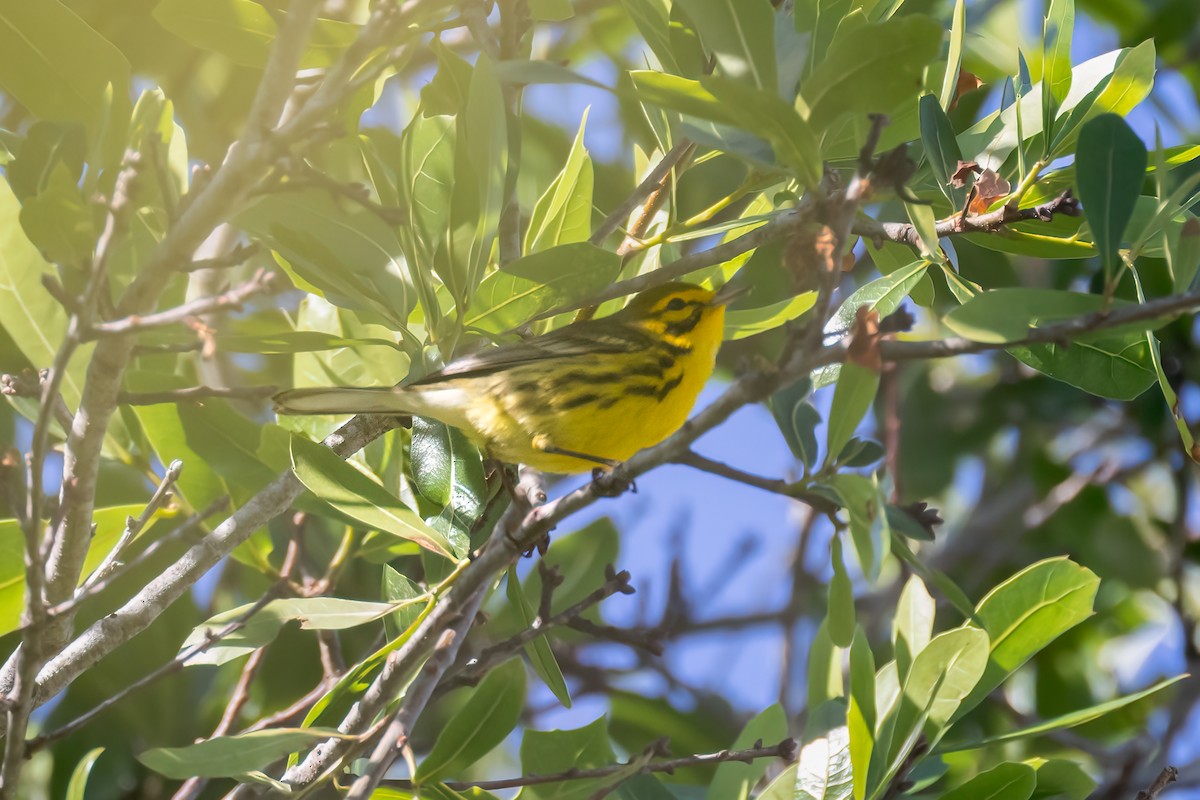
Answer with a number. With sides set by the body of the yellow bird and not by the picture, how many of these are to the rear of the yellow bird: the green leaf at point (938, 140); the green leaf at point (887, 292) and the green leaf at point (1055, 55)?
0

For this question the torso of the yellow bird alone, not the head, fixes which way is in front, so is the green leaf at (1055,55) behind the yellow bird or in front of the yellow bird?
in front

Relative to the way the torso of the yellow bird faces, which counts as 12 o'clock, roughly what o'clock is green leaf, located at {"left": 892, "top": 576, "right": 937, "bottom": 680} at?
The green leaf is roughly at 12 o'clock from the yellow bird.

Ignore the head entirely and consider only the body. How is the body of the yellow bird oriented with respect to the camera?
to the viewer's right

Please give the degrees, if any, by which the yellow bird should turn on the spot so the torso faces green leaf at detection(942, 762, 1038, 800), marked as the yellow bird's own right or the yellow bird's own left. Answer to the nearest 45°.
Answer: approximately 45° to the yellow bird's own right

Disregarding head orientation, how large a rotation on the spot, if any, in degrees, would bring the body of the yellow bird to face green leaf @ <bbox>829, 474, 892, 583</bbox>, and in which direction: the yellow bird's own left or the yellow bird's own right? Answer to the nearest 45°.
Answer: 0° — it already faces it

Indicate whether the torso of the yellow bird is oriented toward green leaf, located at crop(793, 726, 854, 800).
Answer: yes
